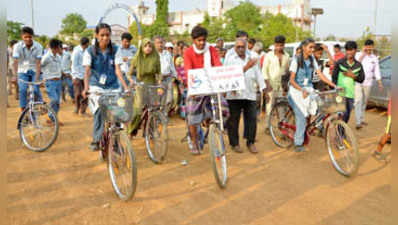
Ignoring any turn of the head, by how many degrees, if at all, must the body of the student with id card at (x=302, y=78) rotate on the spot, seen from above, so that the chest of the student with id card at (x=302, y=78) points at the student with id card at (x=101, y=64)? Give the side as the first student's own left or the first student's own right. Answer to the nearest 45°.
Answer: approximately 90° to the first student's own right

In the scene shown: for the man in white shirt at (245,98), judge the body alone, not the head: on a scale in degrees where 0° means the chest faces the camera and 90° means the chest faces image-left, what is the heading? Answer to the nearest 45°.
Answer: approximately 0°

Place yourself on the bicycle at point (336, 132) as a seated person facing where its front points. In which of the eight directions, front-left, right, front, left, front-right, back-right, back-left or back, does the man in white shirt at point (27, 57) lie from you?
back-right

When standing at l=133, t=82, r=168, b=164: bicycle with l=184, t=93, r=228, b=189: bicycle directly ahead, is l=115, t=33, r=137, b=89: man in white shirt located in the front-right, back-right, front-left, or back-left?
back-left

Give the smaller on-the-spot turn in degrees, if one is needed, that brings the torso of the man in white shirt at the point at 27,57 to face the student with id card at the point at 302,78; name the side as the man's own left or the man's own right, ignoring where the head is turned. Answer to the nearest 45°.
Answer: approximately 45° to the man's own left

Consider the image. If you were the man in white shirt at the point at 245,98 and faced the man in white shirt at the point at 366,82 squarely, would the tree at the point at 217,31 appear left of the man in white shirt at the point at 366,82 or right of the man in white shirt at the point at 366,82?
left

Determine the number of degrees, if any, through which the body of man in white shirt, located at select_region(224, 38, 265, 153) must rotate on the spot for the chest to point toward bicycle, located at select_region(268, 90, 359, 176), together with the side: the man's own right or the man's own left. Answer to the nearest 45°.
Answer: approximately 45° to the man's own left

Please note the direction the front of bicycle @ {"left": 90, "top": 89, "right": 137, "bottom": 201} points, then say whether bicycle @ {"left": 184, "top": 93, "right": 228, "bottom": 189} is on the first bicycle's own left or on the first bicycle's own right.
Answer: on the first bicycle's own left

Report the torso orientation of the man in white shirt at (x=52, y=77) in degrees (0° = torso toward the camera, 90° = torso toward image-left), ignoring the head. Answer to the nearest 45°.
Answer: approximately 315°
